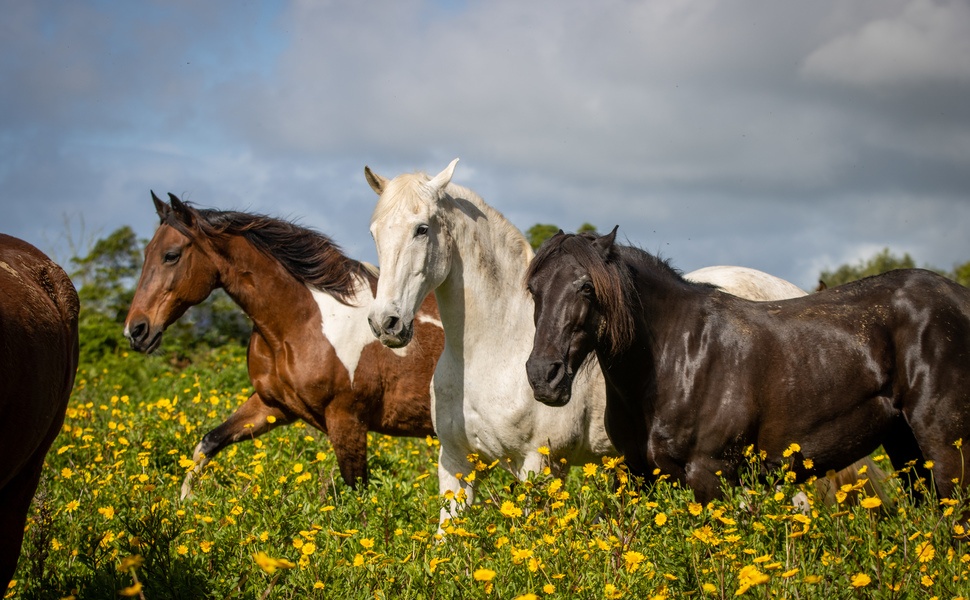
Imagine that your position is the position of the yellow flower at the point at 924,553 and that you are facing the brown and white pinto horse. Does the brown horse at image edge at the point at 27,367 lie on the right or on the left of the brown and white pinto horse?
left

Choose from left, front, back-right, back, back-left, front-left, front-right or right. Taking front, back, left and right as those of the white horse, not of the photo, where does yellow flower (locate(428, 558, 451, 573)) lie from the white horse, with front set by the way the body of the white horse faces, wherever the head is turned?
front-left

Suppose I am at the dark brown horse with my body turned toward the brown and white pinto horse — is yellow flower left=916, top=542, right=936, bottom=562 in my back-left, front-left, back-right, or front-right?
back-left

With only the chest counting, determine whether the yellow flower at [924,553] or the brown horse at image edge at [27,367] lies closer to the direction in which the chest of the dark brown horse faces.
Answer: the brown horse at image edge

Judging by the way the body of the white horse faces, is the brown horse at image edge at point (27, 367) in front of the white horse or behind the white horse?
in front

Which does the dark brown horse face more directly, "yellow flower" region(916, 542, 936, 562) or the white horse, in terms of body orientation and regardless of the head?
the white horse

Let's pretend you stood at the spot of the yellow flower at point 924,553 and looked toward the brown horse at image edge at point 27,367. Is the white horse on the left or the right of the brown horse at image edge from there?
right

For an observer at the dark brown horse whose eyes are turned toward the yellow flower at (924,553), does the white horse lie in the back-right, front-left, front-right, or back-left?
back-right

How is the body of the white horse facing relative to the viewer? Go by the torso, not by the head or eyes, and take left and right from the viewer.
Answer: facing the viewer and to the left of the viewer

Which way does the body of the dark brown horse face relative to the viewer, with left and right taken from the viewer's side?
facing to the left of the viewer

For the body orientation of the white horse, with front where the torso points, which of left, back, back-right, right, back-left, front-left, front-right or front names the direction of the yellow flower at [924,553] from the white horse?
left

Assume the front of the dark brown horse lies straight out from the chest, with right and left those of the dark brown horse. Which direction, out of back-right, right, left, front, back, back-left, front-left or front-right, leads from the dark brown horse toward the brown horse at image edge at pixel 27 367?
front-left

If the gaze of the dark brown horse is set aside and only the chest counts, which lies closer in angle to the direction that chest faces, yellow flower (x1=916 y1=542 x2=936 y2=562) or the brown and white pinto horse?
the brown and white pinto horse

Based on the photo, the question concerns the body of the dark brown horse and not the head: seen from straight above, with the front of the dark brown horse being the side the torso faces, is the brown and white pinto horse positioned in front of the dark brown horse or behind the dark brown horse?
in front

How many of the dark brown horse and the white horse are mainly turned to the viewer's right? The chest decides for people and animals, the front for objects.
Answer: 0

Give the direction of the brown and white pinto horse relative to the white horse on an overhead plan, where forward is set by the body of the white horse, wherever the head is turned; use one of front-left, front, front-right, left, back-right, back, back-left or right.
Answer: right
